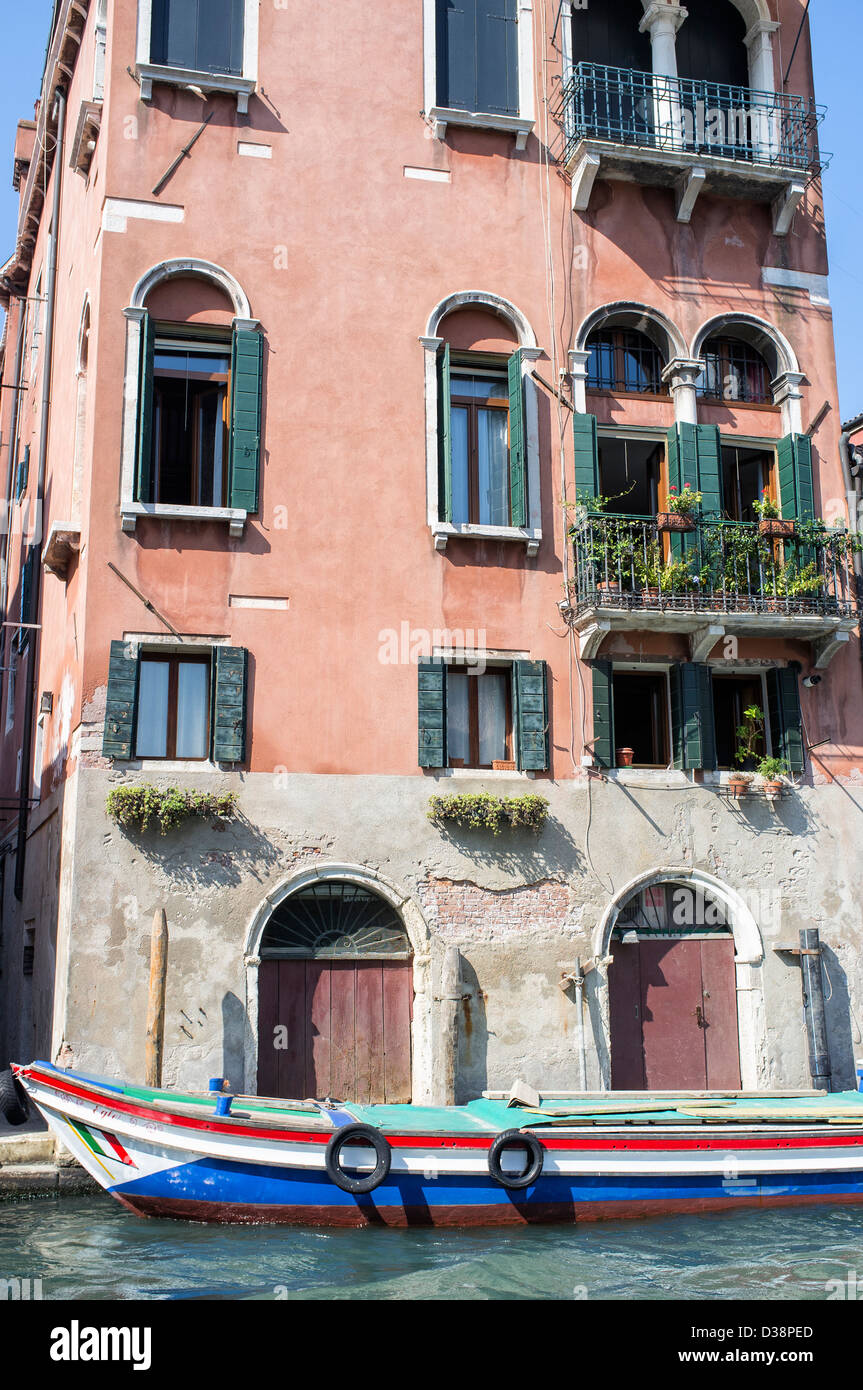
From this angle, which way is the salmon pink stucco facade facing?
toward the camera

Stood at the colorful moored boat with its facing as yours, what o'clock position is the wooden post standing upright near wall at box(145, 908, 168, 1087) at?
The wooden post standing upright near wall is roughly at 1 o'clock from the colorful moored boat.

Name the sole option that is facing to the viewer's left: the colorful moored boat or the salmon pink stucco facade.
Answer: the colorful moored boat

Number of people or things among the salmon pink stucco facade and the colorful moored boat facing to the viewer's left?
1

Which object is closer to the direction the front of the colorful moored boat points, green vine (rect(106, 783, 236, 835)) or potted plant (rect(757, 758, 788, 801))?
the green vine

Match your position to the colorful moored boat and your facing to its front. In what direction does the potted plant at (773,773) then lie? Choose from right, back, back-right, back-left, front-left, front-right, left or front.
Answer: back-right

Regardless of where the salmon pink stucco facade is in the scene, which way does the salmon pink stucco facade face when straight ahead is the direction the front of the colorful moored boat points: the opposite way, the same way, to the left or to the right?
to the left

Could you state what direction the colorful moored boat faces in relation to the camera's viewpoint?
facing to the left of the viewer
